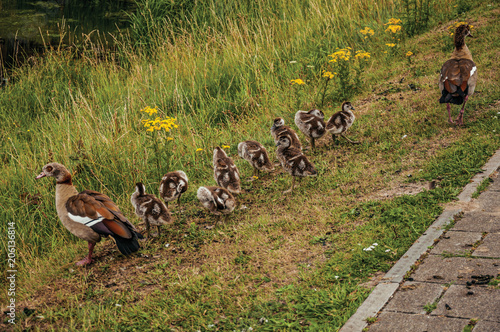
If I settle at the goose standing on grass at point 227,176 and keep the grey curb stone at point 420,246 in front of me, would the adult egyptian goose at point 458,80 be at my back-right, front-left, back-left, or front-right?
front-left

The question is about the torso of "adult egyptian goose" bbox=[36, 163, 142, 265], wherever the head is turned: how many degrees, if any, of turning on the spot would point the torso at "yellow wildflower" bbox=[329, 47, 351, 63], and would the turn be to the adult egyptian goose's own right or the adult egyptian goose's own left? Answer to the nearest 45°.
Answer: approximately 135° to the adult egyptian goose's own right

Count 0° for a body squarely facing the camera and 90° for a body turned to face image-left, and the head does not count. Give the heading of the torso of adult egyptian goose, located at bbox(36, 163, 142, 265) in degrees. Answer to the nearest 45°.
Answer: approximately 90°

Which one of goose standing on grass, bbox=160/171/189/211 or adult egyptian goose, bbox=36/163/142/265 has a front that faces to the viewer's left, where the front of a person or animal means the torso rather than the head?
the adult egyptian goose

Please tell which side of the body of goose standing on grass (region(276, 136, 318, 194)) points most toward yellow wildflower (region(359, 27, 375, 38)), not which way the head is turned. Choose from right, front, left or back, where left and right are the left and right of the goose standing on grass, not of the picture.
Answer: right

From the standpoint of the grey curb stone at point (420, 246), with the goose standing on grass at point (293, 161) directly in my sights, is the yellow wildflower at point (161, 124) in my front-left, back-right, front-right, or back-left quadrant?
front-left

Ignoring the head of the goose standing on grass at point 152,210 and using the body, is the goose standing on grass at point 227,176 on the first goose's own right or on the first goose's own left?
on the first goose's own right
